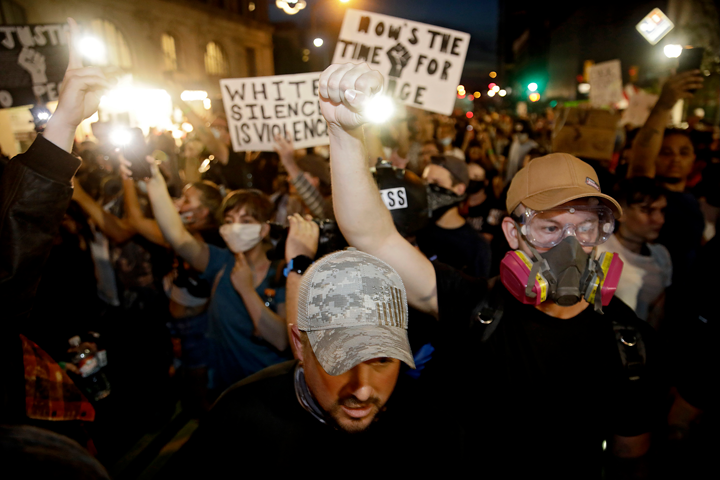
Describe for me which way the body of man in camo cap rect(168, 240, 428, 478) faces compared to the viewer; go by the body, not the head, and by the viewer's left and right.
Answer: facing the viewer and to the right of the viewer

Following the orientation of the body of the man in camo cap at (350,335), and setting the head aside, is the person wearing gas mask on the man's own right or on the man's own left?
on the man's own left

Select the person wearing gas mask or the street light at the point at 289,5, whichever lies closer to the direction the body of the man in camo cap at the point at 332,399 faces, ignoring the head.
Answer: the person wearing gas mask

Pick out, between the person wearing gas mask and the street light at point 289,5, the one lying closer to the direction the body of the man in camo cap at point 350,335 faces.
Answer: the person wearing gas mask

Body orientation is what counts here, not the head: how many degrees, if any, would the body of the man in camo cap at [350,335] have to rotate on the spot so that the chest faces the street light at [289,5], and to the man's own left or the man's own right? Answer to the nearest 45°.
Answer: approximately 135° to the man's own left

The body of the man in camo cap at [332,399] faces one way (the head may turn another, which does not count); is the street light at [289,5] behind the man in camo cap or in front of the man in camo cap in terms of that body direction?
behind
